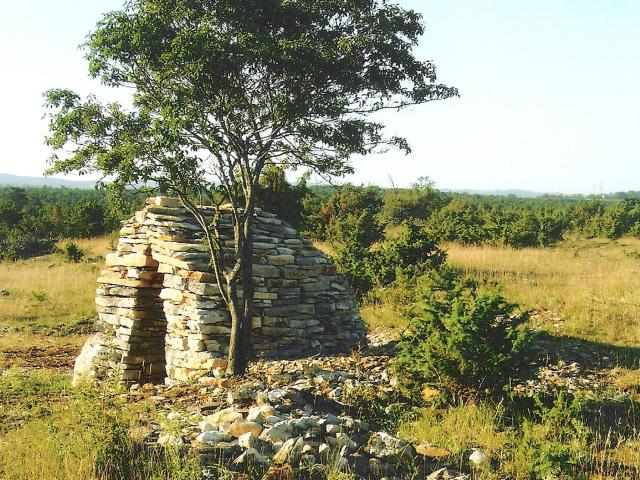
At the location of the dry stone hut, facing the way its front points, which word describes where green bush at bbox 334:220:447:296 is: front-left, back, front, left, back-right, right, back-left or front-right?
back

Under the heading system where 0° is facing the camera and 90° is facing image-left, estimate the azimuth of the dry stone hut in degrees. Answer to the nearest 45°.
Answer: approximately 45°

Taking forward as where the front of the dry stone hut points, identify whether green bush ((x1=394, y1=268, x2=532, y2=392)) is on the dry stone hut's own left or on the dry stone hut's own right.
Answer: on the dry stone hut's own left

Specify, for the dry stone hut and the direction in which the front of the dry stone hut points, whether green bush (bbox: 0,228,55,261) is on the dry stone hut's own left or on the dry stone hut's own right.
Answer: on the dry stone hut's own right

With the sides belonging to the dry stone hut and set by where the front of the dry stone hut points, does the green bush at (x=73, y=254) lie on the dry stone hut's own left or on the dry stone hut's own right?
on the dry stone hut's own right
